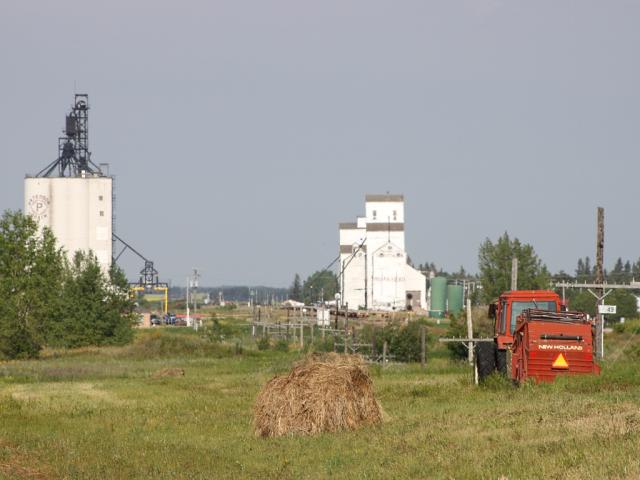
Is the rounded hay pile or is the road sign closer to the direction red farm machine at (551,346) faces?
the road sign

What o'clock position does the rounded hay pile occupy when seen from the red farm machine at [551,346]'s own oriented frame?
The rounded hay pile is roughly at 7 o'clock from the red farm machine.

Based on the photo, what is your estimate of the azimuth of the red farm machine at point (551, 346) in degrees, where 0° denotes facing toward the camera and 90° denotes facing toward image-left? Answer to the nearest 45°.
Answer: approximately 135°

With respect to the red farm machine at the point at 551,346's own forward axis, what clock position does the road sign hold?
The road sign is roughly at 2 o'clock from the red farm machine.
